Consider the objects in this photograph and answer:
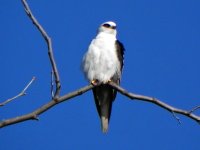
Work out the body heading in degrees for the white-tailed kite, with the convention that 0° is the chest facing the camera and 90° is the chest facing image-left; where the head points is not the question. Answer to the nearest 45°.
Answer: approximately 0°
